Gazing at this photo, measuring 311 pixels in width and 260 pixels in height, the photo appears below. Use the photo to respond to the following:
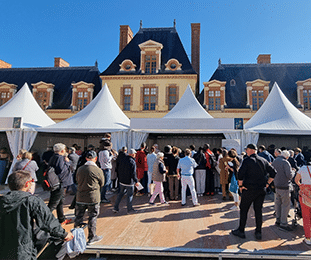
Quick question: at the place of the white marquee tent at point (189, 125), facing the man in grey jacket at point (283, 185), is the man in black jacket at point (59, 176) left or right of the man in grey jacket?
right

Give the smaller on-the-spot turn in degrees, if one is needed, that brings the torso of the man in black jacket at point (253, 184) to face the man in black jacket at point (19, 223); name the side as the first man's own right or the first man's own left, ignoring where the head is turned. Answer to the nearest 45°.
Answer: approximately 90° to the first man's own left

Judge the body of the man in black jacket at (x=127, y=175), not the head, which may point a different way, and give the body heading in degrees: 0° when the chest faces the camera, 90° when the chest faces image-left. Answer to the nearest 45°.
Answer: approximately 225°

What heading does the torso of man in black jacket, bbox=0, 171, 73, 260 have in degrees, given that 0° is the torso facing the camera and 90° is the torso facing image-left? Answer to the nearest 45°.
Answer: approximately 225°

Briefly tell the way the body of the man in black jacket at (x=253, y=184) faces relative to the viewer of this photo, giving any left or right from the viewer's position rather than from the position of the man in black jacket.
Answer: facing away from the viewer and to the left of the viewer
